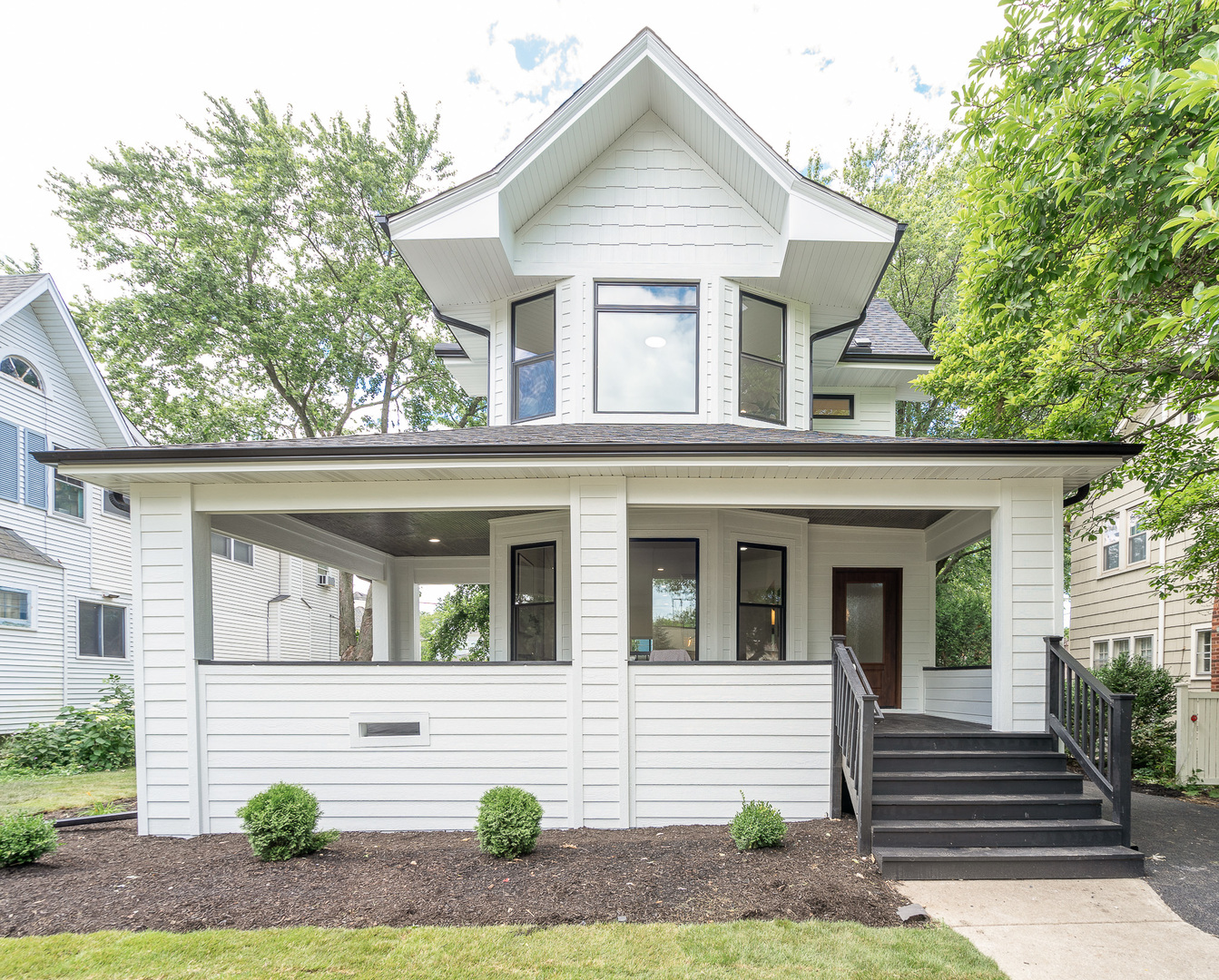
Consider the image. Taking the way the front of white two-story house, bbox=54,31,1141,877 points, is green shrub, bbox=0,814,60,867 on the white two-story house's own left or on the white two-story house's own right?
on the white two-story house's own right

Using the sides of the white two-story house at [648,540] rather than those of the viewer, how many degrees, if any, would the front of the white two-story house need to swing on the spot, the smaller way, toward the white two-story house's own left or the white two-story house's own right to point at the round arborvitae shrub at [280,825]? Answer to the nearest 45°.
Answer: approximately 45° to the white two-story house's own right

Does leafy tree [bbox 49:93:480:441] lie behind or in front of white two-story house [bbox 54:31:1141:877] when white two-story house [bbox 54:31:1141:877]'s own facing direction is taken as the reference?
behind

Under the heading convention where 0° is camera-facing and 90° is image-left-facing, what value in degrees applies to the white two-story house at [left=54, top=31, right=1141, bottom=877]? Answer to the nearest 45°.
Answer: approximately 0°
